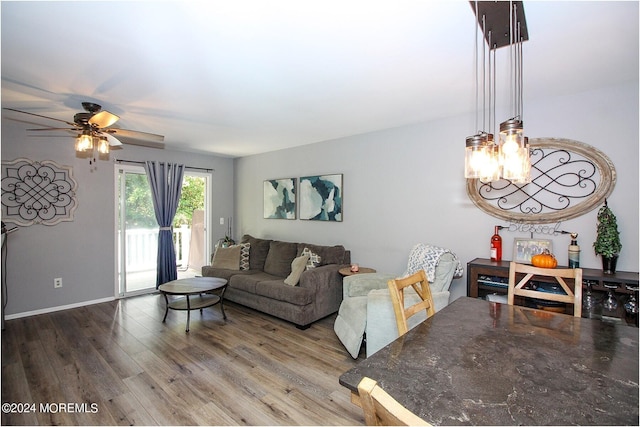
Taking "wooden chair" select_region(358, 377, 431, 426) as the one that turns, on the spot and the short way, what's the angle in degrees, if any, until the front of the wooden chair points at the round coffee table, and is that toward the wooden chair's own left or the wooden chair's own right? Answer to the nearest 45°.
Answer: approximately 90° to the wooden chair's own left

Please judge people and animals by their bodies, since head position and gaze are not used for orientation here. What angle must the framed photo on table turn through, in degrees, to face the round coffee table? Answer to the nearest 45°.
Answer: approximately 45° to its right

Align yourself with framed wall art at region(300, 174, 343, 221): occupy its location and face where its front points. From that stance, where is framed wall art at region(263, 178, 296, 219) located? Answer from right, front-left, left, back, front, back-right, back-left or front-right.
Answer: right

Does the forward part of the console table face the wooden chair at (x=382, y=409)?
yes

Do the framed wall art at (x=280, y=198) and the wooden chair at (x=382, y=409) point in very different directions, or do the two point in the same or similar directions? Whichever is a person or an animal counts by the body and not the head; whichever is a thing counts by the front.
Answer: very different directions

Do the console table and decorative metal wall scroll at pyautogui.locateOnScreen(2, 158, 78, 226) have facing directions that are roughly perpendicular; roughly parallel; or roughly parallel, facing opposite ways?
roughly perpendicular

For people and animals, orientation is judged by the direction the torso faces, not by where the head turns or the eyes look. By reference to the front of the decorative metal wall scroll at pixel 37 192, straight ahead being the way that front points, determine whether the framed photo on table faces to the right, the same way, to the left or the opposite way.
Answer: to the right

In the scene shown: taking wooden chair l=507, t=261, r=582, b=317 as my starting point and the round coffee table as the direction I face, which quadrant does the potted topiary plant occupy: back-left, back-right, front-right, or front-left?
back-right

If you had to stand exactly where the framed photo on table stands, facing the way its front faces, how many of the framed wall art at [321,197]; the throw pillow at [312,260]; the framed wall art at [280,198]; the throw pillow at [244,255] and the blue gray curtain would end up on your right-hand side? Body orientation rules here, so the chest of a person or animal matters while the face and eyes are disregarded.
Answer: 5

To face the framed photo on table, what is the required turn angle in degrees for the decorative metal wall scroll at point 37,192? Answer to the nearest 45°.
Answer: approximately 45° to its left
